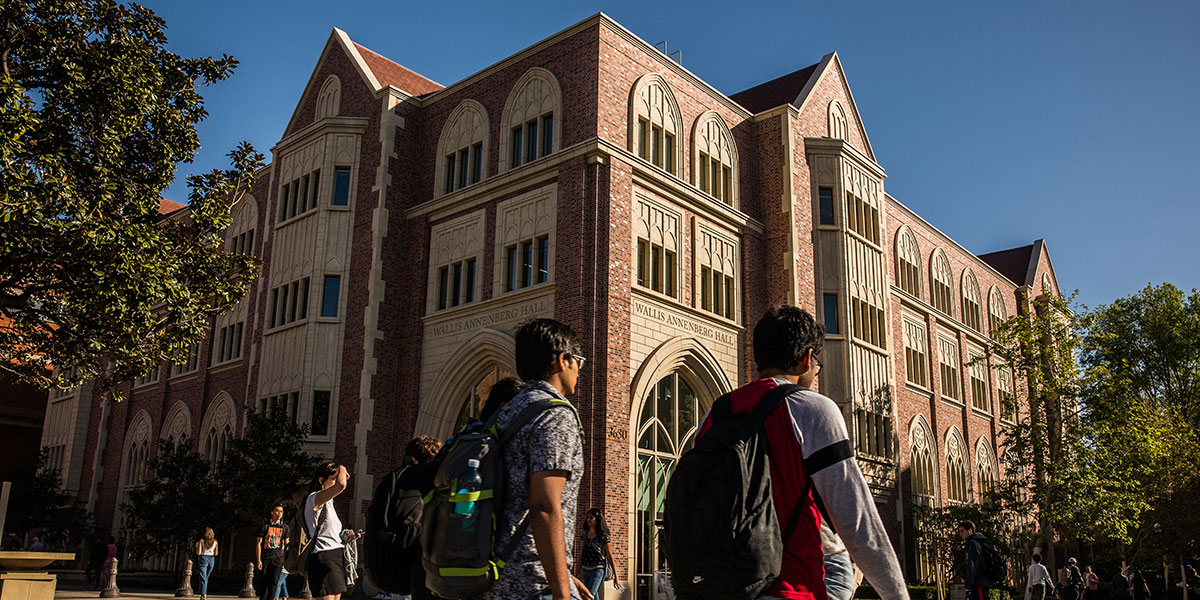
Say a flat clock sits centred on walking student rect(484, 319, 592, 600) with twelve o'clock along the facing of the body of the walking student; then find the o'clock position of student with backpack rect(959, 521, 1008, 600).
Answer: The student with backpack is roughly at 10 o'clock from the walking student.

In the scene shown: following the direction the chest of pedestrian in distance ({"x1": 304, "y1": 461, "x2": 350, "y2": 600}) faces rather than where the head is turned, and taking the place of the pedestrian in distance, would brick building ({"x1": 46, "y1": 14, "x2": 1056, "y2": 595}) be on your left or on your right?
on your left

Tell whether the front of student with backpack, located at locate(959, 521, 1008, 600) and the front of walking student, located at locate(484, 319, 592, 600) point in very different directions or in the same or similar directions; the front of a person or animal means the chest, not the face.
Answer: very different directions

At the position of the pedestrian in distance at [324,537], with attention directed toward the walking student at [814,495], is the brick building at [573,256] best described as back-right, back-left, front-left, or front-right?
back-left

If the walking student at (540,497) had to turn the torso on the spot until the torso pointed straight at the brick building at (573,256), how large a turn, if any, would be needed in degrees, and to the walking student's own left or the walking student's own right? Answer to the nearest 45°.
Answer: approximately 90° to the walking student's own left

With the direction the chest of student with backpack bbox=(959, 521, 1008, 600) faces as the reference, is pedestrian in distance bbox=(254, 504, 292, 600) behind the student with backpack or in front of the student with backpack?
in front

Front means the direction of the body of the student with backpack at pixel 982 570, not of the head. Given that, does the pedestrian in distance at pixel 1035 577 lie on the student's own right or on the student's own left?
on the student's own right

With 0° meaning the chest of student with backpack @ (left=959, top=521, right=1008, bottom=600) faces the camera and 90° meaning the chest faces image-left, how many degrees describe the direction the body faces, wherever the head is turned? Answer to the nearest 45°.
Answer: approximately 90°

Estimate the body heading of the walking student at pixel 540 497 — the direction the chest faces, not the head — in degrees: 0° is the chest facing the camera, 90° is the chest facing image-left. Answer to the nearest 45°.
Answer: approximately 270°

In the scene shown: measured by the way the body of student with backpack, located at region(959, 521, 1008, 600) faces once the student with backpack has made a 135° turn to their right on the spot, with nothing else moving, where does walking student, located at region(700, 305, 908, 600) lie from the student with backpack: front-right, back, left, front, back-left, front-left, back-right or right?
back-right

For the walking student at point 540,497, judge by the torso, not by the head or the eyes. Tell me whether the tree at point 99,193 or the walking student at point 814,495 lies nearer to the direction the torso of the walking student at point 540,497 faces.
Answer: the walking student

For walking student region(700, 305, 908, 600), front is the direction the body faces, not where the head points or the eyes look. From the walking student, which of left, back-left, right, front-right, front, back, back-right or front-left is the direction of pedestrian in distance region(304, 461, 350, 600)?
left
